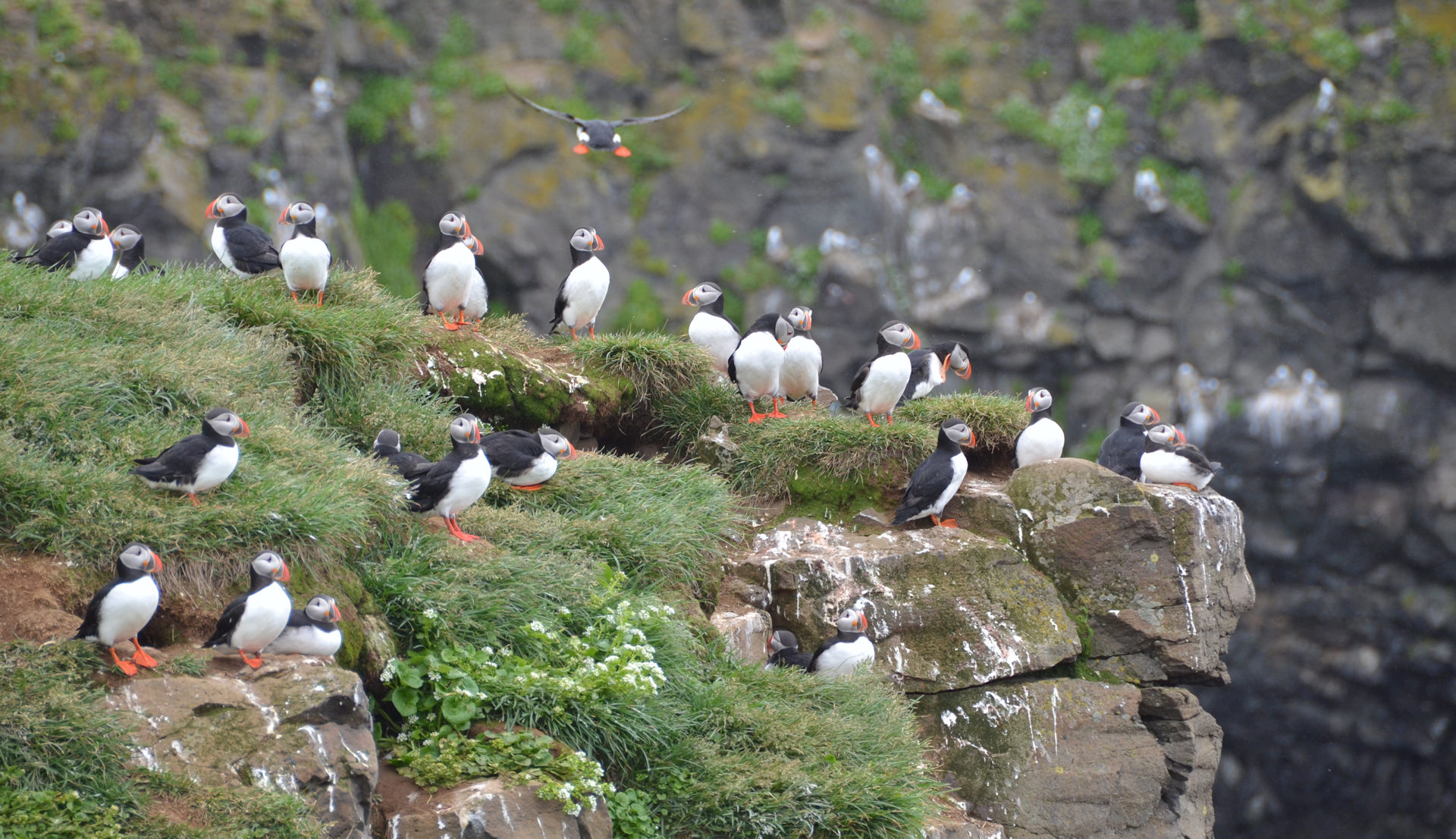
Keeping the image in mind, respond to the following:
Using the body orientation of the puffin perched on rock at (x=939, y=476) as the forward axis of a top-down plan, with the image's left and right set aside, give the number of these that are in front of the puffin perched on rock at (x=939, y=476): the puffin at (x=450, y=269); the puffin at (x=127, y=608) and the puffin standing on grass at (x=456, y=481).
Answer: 0

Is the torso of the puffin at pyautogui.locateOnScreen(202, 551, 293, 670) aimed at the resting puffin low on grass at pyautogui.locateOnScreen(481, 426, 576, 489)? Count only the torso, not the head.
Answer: no

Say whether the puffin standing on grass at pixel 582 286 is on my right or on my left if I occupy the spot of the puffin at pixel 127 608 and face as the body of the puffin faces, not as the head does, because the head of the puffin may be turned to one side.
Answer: on my left

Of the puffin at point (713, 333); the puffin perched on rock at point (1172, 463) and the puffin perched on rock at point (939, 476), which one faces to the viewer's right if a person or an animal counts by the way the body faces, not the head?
the puffin perched on rock at point (939, 476)

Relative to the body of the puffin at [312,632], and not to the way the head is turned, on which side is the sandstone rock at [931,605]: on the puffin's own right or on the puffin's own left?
on the puffin's own left

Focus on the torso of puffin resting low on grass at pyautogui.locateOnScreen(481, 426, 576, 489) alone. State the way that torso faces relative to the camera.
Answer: to the viewer's right

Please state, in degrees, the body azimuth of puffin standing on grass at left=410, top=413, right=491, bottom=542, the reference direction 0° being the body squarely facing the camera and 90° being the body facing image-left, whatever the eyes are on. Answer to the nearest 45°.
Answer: approximately 315°

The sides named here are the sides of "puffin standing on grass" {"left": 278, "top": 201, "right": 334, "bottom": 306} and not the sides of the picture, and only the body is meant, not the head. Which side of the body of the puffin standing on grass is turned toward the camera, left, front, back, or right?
front

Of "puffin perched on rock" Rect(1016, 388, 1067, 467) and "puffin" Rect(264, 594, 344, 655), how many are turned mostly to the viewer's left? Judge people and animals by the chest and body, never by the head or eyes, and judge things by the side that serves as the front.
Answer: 0

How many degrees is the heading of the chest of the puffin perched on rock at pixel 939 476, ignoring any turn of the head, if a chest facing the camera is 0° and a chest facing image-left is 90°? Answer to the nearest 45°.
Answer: approximately 270°

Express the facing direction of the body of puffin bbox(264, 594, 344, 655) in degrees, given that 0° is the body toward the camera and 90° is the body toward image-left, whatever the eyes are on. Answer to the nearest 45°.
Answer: approximately 315°

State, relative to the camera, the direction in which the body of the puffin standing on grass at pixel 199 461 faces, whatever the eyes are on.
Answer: to the viewer's right

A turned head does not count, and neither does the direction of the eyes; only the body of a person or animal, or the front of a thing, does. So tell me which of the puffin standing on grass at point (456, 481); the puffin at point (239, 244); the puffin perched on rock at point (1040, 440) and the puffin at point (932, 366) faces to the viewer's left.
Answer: the puffin at point (239, 244)

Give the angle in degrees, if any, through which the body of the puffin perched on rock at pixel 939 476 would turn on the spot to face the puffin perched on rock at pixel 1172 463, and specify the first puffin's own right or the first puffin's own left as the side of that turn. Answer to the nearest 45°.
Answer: approximately 45° to the first puffin's own left

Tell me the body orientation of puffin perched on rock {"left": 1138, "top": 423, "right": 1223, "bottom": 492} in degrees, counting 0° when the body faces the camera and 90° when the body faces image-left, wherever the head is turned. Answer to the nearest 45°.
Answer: approximately 45°

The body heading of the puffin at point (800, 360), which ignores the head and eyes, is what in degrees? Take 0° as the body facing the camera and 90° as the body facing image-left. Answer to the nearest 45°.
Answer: approximately 0°

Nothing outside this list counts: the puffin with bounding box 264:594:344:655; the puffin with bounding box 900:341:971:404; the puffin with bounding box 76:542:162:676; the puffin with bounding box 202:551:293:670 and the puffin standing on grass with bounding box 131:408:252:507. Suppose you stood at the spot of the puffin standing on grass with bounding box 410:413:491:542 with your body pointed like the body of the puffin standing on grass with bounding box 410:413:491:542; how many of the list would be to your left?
1
